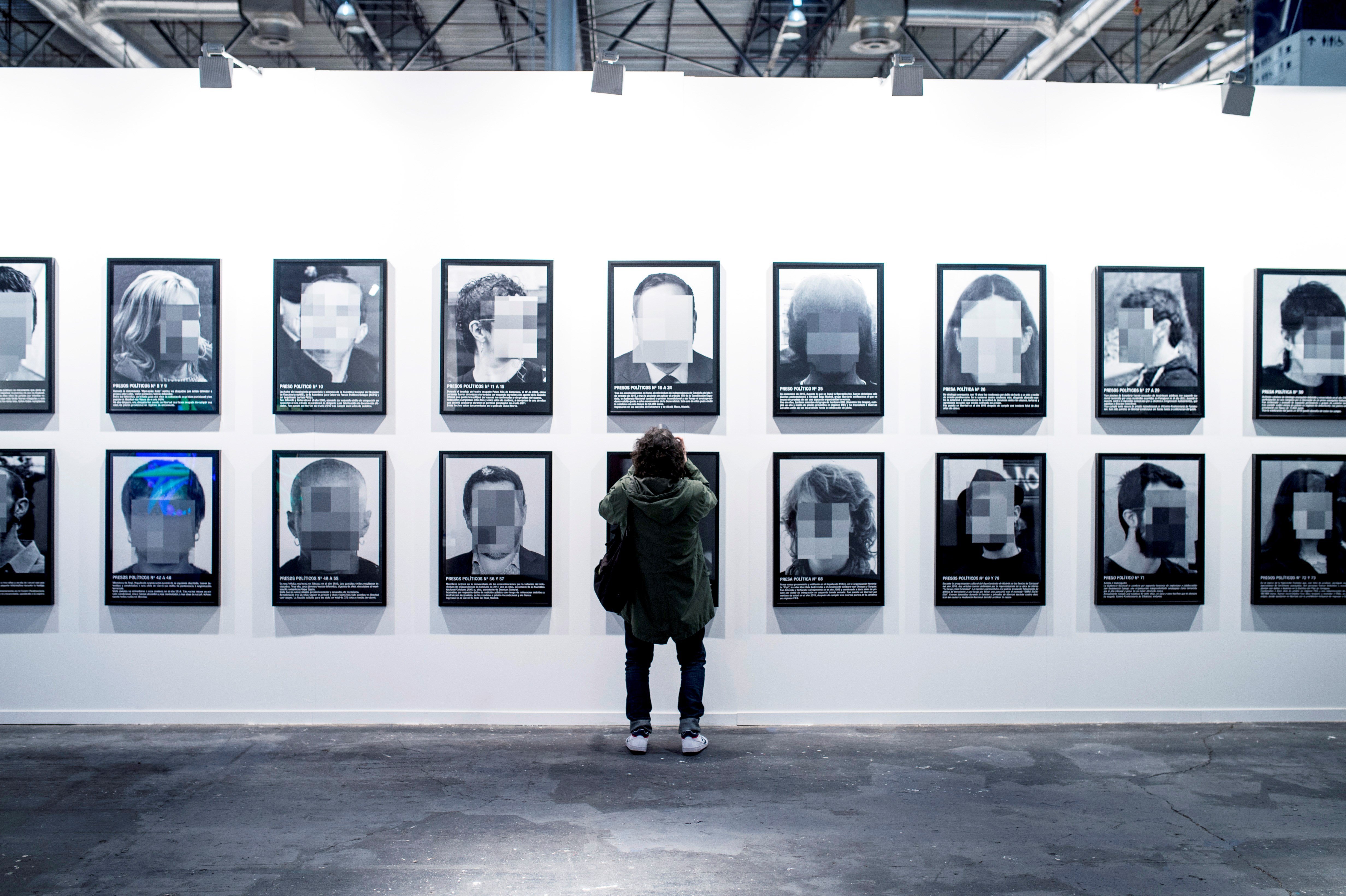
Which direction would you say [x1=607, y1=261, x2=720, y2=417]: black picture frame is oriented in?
toward the camera

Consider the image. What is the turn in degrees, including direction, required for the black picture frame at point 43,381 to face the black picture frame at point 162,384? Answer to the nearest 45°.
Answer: approximately 45° to its left

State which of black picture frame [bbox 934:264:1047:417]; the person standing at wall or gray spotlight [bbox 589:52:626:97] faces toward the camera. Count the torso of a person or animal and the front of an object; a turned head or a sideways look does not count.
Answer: the black picture frame

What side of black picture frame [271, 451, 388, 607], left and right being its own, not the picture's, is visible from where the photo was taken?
front

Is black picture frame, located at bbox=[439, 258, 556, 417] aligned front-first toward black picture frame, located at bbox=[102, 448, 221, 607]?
no

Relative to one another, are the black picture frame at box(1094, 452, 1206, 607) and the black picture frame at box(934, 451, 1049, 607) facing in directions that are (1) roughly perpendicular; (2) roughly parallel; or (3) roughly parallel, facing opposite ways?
roughly parallel

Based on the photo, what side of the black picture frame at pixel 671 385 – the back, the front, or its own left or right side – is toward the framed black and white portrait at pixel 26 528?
right

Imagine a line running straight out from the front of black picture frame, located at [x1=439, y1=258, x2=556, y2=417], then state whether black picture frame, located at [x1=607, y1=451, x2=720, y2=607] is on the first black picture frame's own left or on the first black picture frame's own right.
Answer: on the first black picture frame's own left

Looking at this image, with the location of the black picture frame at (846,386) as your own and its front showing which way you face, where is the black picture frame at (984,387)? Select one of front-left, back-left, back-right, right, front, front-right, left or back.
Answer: left

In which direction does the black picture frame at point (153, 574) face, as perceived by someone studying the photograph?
facing the viewer

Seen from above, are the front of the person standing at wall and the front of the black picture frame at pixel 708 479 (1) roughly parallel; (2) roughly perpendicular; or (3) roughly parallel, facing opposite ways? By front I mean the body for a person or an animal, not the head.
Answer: roughly parallel, facing opposite ways

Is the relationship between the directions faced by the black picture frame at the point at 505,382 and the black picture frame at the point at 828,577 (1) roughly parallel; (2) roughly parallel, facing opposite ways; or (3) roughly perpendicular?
roughly parallel

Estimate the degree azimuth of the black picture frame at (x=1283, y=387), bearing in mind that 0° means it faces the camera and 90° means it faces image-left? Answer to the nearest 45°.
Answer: approximately 0°

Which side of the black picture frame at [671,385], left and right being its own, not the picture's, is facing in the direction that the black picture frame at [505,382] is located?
right

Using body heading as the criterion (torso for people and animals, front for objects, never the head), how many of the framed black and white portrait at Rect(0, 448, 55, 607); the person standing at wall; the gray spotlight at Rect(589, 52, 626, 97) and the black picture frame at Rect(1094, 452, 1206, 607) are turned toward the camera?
2

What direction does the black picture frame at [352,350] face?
toward the camera

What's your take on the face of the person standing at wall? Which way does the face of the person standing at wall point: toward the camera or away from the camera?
away from the camera
